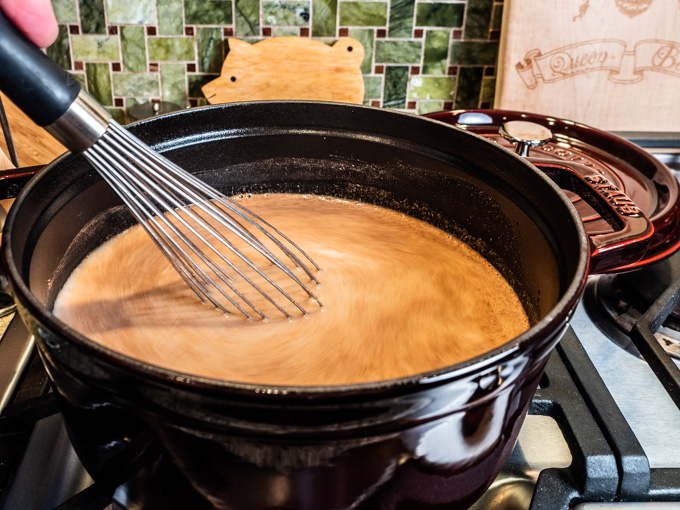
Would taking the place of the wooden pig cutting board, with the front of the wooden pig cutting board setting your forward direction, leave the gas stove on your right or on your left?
on your left

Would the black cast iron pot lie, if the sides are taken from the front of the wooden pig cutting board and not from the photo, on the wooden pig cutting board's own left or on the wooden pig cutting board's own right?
on the wooden pig cutting board's own left

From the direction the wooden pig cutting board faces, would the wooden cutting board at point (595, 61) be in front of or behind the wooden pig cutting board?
behind

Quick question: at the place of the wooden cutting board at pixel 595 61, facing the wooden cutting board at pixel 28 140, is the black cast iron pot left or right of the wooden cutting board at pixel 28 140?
left

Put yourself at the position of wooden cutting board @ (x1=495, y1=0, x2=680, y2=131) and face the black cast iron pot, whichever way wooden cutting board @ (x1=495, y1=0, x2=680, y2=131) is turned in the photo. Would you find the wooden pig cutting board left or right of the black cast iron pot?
right
